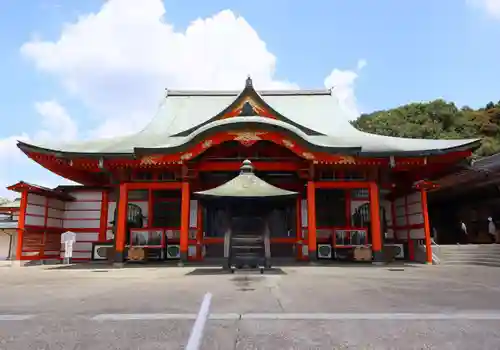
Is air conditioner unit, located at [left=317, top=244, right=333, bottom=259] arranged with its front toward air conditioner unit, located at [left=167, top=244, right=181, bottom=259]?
no

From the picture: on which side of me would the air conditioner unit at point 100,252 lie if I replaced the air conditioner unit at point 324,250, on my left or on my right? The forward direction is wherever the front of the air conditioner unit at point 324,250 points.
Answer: on my right

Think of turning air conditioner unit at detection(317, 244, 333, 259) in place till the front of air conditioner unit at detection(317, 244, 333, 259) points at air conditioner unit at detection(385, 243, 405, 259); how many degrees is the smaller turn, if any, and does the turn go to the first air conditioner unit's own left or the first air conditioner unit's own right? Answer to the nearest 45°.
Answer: approximately 135° to the first air conditioner unit's own left

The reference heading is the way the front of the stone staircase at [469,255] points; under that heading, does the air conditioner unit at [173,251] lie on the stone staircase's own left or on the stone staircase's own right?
on the stone staircase's own right

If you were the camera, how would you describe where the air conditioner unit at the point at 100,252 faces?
facing the viewer

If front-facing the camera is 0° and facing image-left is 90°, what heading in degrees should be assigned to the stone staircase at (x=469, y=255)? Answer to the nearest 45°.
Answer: approximately 0°

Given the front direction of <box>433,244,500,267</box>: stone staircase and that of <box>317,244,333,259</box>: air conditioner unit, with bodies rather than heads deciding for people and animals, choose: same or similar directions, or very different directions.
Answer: same or similar directions

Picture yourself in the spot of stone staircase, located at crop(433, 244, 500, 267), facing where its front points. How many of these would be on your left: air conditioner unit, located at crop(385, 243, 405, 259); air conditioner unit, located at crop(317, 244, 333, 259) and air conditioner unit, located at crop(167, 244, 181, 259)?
0

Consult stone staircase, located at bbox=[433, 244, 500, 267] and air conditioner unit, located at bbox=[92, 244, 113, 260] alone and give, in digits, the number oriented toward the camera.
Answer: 2

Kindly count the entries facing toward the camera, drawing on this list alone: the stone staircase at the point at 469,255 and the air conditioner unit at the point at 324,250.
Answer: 2

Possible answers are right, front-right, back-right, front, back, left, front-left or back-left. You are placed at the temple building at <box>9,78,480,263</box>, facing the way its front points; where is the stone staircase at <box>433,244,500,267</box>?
left

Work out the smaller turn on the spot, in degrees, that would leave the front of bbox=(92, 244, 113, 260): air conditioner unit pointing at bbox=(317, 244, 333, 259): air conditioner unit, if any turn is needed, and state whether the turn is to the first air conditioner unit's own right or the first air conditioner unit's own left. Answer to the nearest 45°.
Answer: approximately 45° to the first air conditioner unit's own left

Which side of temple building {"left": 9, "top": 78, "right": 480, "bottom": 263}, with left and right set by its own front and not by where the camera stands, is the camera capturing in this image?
front

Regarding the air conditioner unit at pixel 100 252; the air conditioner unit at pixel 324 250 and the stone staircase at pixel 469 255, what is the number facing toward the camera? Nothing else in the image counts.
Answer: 3

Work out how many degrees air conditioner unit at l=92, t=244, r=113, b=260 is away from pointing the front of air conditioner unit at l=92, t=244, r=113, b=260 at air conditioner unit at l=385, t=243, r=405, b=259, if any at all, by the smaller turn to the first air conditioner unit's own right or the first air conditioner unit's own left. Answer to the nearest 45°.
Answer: approximately 45° to the first air conditioner unit's own left
